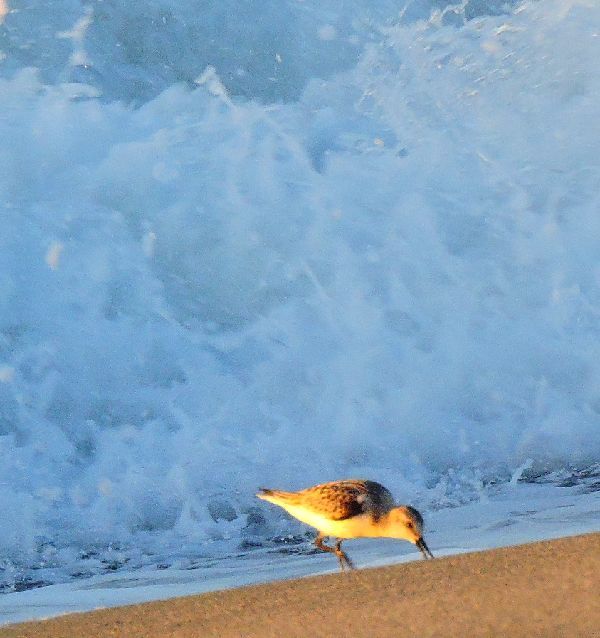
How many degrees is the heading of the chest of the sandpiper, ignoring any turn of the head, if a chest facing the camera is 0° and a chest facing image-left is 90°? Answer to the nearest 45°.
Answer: approximately 270°
